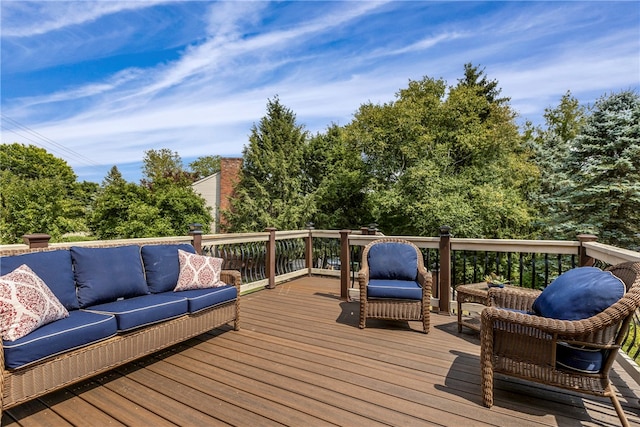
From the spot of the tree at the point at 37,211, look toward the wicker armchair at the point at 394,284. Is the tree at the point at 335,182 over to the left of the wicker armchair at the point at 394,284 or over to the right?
left

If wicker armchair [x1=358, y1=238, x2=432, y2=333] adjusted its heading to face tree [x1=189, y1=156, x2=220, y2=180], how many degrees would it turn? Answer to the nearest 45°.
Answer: approximately 135° to its right

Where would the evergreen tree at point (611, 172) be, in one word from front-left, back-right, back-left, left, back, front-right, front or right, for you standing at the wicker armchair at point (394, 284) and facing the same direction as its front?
back-left

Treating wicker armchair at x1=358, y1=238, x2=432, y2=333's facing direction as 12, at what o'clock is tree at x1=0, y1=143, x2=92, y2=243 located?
The tree is roughly at 4 o'clock from the wicker armchair.

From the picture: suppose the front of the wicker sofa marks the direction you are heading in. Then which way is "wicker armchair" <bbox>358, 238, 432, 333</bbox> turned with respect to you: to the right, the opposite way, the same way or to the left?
to the right

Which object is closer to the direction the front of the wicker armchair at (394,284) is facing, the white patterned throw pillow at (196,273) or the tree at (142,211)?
the white patterned throw pillow

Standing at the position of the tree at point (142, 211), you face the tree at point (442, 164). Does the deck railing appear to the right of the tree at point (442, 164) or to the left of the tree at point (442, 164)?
right

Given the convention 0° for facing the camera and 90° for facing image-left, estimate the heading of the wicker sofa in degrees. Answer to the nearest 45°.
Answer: approximately 315°

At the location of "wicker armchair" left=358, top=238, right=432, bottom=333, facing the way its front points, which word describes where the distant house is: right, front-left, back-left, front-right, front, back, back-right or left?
back-right

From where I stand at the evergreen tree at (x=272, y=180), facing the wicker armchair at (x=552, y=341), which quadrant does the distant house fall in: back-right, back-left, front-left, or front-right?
back-right

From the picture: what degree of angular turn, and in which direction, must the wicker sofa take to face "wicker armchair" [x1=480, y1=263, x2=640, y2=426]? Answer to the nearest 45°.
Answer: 0° — it already faces it

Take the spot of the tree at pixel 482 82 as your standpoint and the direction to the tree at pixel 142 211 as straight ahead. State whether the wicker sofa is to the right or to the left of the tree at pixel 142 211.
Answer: left
